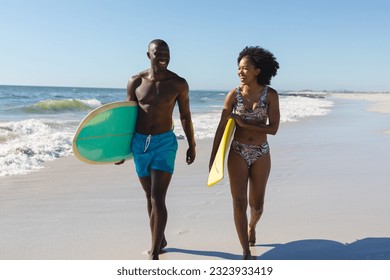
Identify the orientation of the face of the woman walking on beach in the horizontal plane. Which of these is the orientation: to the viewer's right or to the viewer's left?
to the viewer's left

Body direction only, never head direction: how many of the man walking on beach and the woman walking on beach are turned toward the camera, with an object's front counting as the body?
2

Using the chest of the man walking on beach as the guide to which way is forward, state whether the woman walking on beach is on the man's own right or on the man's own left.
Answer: on the man's own left

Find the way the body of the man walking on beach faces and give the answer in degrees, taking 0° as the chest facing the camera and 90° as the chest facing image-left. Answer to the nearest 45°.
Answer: approximately 0°

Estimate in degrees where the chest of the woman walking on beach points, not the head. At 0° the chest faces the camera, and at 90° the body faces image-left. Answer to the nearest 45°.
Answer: approximately 0°

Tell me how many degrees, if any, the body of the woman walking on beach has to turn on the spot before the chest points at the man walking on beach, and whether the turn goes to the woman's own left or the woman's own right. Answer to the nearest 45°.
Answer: approximately 90° to the woman's own right
